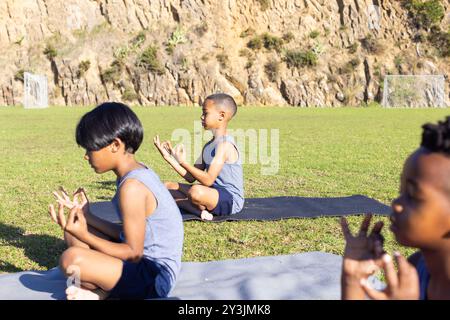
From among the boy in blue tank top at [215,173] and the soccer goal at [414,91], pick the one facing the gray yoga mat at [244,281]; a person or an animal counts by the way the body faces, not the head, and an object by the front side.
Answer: the soccer goal

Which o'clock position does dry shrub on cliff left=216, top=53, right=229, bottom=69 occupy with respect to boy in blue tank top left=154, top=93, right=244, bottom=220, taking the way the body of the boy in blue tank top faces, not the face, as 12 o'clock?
The dry shrub on cliff is roughly at 3 o'clock from the boy in blue tank top.

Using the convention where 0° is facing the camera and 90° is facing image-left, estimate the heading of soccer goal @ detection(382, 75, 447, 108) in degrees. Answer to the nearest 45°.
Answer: approximately 0°

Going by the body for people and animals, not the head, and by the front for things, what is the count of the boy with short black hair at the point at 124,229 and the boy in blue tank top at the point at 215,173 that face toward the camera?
0

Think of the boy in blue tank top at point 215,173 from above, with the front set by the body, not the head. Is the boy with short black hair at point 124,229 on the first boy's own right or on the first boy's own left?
on the first boy's own left

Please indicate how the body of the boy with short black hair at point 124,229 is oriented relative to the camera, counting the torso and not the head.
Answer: to the viewer's left

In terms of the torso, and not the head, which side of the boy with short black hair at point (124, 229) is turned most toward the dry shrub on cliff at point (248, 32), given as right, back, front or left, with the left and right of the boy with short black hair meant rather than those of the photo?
right

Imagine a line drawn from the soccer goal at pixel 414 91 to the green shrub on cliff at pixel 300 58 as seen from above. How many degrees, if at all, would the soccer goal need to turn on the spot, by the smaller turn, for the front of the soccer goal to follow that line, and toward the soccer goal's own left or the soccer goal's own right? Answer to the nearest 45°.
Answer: approximately 90° to the soccer goal's own right
